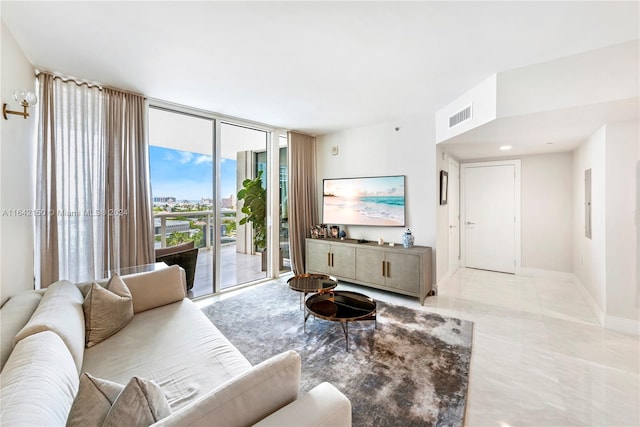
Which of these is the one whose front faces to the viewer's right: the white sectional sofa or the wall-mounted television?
the white sectional sofa

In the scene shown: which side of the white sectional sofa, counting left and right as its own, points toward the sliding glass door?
left

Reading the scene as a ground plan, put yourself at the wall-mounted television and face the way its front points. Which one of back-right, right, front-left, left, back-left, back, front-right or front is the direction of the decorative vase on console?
left

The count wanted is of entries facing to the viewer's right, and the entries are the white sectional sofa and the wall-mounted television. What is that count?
1

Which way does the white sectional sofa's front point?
to the viewer's right

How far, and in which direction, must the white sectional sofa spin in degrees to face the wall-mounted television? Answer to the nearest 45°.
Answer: approximately 45° to its left

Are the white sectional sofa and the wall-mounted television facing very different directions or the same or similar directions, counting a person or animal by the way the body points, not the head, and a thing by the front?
very different directions

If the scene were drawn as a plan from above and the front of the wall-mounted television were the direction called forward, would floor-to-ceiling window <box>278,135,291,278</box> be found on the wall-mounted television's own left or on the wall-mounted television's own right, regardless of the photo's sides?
on the wall-mounted television's own right

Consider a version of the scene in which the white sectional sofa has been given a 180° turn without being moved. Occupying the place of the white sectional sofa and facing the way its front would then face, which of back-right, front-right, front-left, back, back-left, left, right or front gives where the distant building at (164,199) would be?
right

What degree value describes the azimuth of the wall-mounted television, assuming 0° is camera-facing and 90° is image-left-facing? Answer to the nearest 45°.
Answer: approximately 45°

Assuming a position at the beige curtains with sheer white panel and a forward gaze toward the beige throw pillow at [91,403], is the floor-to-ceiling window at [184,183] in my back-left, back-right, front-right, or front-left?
back-left

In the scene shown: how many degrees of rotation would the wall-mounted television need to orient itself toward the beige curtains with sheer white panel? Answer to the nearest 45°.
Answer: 0° — it already faces it

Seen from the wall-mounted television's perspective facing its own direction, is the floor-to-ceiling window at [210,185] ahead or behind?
ahead
